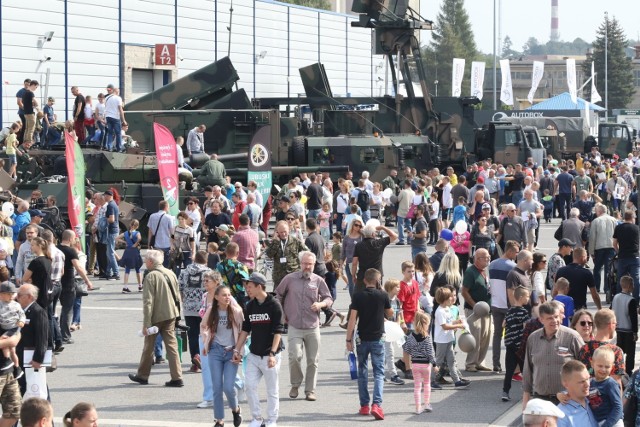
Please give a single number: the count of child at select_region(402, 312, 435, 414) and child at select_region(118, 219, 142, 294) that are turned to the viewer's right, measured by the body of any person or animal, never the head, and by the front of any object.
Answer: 0
